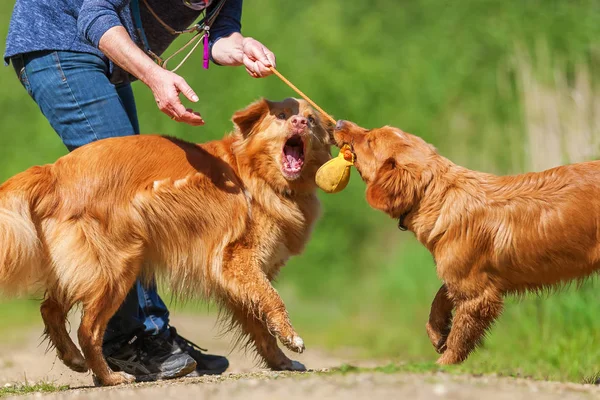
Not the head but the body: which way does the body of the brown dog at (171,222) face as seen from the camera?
to the viewer's right

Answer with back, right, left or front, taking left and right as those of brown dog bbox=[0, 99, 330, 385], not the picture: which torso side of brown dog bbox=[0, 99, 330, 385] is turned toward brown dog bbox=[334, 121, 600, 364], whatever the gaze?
front

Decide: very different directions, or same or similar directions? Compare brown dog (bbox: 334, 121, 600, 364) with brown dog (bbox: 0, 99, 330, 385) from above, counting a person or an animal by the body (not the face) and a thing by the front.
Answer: very different directions

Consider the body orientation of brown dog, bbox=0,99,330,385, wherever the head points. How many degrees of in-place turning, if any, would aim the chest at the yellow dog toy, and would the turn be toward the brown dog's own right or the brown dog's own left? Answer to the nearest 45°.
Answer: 0° — it already faces it

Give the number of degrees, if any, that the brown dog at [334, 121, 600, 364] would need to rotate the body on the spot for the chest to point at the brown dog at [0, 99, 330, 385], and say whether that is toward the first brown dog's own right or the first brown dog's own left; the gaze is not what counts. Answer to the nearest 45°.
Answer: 0° — it already faces it

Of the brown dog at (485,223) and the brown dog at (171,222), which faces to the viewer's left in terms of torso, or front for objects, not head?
the brown dog at (485,223)

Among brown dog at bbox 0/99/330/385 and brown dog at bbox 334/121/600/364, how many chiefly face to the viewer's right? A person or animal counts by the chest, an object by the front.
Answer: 1

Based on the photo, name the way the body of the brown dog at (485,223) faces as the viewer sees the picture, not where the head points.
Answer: to the viewer's left
